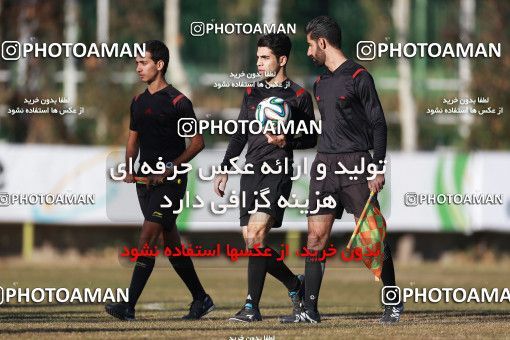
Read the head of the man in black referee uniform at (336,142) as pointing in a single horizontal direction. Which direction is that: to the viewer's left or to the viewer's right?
to the viewer's left

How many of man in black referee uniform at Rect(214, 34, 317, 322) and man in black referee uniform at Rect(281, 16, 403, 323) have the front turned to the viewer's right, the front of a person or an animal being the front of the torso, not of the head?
0

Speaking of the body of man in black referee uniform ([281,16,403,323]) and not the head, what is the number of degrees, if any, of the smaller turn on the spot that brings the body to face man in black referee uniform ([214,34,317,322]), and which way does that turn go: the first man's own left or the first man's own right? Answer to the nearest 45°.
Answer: approximately 45° to the first man's own right

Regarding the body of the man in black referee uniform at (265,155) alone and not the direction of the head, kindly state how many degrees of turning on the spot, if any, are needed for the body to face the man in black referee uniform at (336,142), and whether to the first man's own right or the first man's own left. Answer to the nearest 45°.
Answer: approximately 135° to the first man's own left

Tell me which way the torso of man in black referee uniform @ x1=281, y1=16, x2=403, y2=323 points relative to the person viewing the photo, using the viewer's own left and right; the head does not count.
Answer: facing the viewer and to the left of the viewer

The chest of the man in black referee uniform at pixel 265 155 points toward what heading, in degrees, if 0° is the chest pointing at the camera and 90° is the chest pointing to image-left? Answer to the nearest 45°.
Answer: approximately 45°

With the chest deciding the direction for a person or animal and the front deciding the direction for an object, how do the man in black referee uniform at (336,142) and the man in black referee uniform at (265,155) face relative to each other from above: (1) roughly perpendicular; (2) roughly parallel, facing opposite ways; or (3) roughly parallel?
roughly parallel
